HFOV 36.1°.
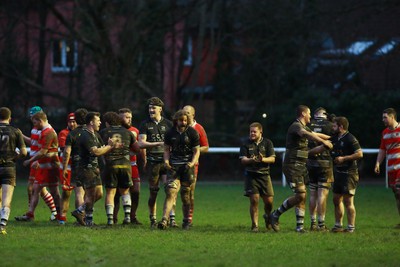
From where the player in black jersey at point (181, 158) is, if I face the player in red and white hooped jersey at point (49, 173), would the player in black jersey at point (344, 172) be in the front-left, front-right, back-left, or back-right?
back-right

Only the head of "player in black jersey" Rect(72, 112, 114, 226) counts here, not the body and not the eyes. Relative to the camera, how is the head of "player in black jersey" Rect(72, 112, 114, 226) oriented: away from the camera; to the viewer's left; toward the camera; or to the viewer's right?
to the viewer's right

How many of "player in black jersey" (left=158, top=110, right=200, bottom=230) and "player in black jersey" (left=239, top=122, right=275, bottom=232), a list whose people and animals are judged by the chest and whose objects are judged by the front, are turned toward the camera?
2

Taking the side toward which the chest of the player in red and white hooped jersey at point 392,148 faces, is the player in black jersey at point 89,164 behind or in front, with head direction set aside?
in front

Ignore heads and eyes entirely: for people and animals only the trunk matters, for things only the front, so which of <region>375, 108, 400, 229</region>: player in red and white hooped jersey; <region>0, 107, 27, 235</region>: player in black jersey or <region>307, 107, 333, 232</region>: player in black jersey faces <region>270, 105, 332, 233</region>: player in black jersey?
the player in red and white hooped jersey

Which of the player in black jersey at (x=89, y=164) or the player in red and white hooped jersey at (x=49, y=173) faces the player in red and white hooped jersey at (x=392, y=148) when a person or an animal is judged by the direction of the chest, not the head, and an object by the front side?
the player in black jersey

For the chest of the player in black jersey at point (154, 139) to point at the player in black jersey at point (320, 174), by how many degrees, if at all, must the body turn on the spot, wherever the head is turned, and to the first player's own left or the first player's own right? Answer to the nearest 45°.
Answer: approximately 90° to the first player's own left

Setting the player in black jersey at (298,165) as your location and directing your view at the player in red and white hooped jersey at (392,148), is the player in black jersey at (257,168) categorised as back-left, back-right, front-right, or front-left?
back-left

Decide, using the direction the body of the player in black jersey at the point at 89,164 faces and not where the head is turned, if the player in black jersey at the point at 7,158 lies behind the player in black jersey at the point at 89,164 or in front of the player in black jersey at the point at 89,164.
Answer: behind
